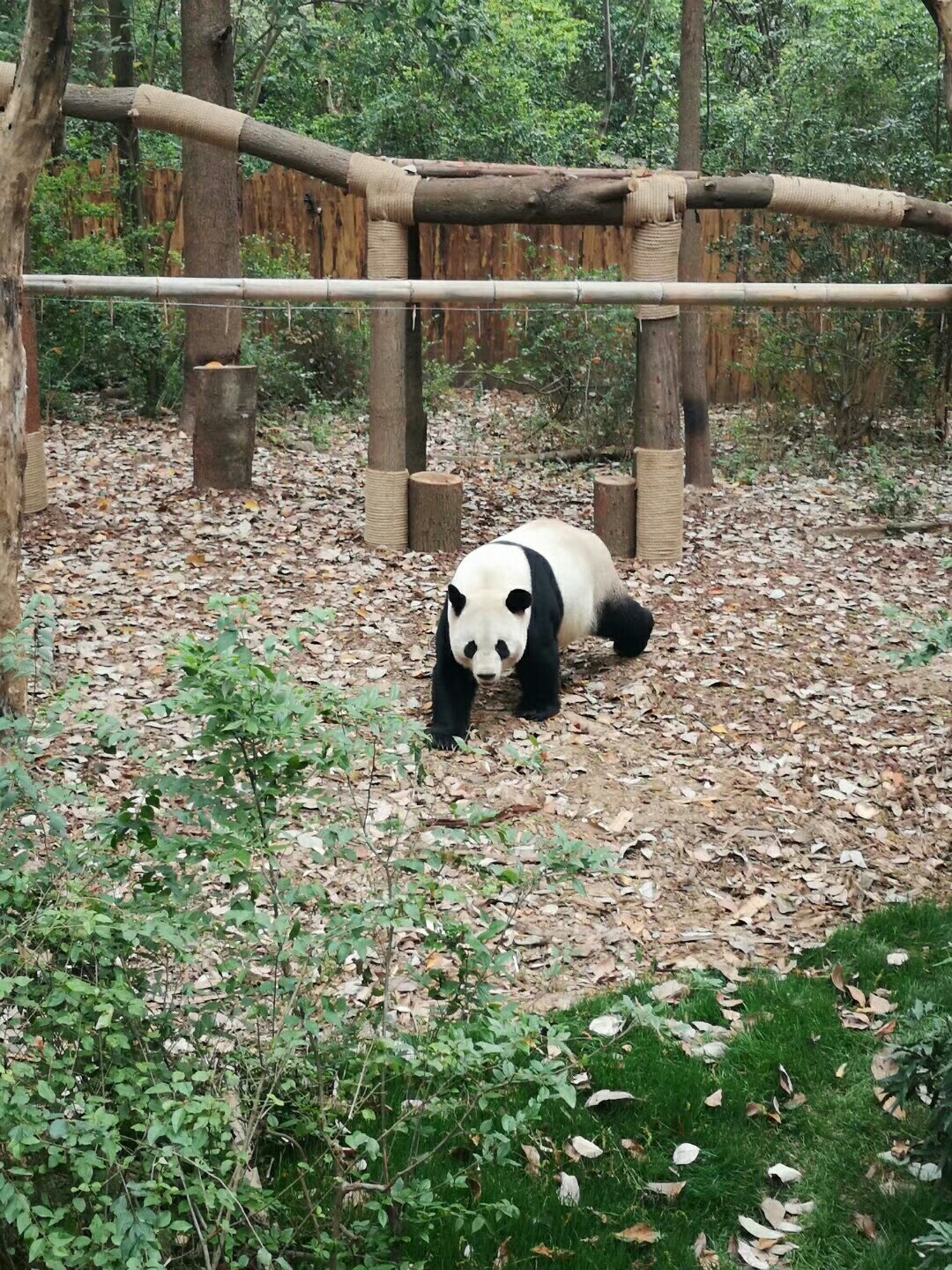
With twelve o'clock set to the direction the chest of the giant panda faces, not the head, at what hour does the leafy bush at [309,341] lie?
The leafy bush is roughly at 4 o'clock from the giant panda.

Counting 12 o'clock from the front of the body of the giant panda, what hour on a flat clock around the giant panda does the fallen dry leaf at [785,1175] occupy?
The fallen dry leaf is roughly at 10 o'clock from the giant panda.

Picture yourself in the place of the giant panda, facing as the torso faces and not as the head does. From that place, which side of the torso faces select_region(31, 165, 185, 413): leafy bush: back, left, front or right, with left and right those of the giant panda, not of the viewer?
right

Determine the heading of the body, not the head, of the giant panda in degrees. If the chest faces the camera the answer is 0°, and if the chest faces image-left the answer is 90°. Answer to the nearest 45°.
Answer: approximately 45°

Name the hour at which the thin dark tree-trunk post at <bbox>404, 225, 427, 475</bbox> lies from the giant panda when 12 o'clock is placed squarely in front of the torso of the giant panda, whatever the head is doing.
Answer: The thin dark tree-trunk post is roughly at 4 o'clock from the giant panda.

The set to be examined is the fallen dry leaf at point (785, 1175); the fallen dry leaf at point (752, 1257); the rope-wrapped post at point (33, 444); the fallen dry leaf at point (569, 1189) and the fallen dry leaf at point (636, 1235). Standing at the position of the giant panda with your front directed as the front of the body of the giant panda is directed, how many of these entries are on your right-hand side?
1

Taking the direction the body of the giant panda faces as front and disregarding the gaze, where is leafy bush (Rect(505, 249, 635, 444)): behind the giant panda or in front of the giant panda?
behind

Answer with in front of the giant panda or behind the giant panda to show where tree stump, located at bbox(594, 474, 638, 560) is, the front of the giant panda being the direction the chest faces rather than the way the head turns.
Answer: behind

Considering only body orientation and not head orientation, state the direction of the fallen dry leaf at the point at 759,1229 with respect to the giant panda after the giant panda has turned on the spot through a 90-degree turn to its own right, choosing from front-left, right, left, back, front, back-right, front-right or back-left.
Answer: back-left

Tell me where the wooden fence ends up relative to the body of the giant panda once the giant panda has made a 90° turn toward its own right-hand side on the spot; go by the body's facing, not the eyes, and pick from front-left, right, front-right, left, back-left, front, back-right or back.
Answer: front-right
